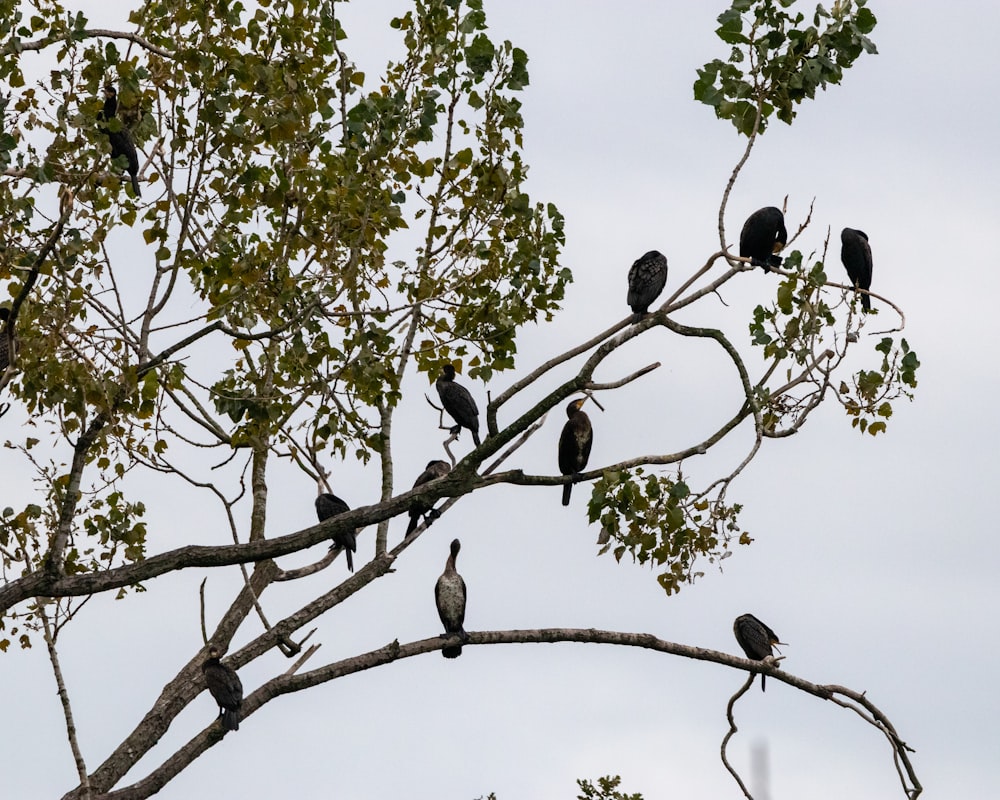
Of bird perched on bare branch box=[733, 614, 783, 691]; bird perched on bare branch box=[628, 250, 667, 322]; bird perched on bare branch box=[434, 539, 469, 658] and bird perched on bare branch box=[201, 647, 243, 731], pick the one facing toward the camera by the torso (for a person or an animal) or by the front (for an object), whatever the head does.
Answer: bird perched on bare branch box=[434, 539, 469, 658]

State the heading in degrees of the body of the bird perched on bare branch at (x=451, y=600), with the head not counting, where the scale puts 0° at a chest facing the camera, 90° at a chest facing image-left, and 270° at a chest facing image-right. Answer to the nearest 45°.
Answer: approximately 0°

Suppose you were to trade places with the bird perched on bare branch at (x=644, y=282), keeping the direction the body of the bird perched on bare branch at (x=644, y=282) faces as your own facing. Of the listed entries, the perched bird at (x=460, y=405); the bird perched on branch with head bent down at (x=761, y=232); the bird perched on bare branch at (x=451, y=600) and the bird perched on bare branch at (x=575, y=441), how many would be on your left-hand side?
3

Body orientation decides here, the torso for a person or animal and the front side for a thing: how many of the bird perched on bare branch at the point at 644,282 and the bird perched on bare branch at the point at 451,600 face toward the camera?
1

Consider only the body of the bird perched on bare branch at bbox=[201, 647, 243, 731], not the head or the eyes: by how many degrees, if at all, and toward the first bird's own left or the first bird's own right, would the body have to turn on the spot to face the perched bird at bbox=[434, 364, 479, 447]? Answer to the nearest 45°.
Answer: approximately 135° to the first bird's own right

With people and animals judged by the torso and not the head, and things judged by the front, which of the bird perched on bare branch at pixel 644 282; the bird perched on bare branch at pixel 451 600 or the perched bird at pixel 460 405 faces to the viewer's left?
the perched bird

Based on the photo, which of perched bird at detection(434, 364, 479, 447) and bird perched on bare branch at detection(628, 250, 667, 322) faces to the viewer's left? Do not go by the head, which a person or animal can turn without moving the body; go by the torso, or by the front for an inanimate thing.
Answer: the perched bird

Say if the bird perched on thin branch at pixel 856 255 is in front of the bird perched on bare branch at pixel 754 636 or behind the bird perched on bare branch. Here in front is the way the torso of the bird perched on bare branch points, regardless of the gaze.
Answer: in front

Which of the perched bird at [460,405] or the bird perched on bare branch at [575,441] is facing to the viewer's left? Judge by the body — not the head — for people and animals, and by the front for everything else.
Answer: the perched bird
